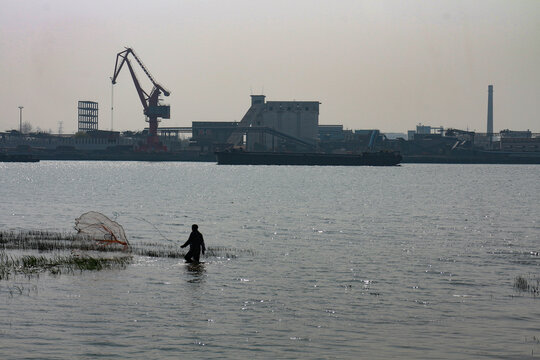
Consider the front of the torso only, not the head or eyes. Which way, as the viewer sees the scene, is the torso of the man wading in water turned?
to the viewer's left

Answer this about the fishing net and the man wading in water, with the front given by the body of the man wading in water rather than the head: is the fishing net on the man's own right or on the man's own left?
on the man's own right

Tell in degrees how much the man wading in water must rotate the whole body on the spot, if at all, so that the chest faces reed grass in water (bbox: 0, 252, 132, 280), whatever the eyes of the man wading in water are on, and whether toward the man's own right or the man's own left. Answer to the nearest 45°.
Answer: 0° — they already face it
